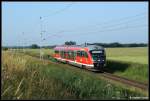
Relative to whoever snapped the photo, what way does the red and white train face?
facing the viewer and to the right of the viewer
